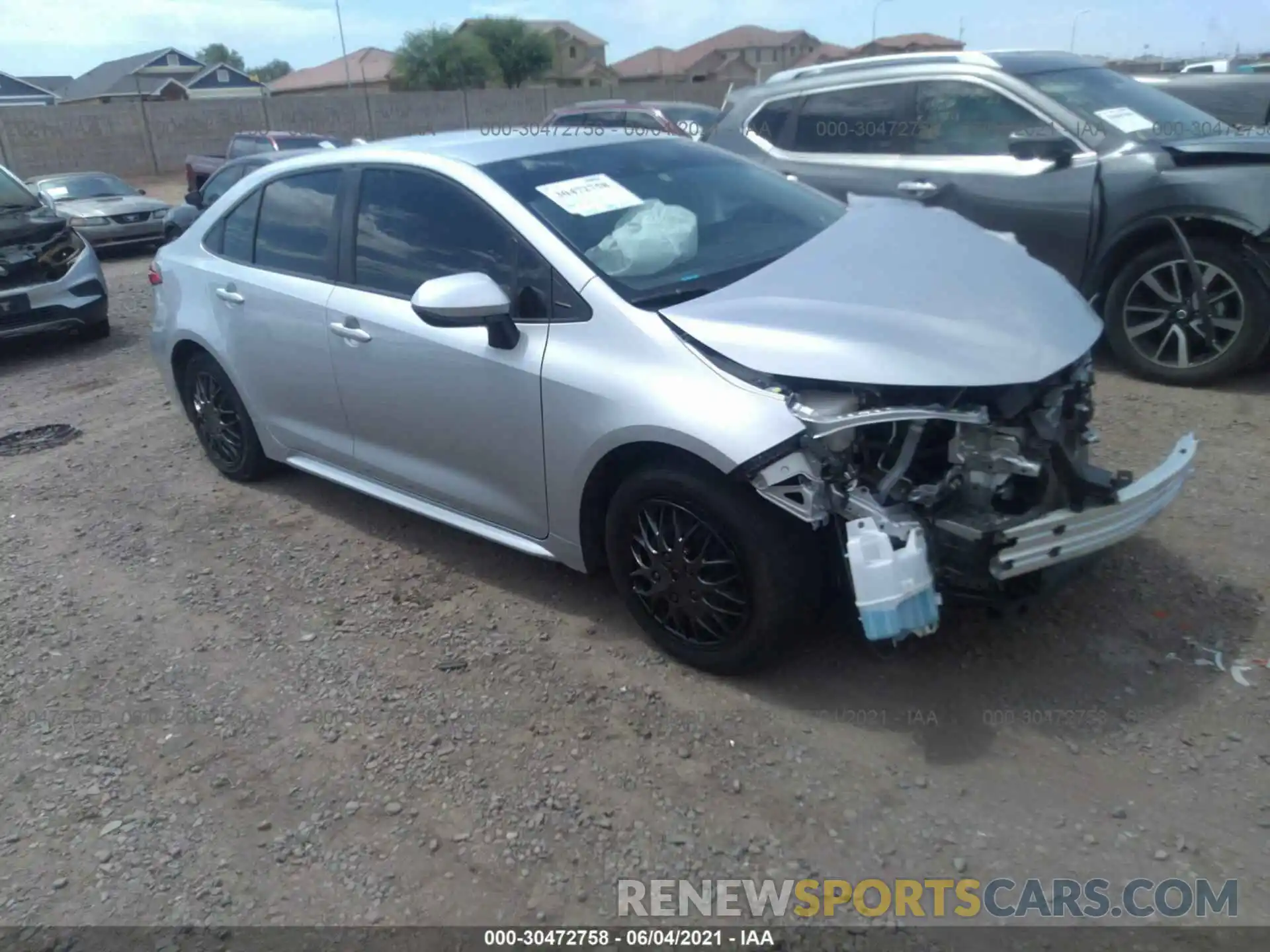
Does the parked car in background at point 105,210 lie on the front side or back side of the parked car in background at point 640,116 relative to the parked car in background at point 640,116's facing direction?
on the back side

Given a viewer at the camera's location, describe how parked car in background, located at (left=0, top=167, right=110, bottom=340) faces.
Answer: facing the viewer and to the right of the viewer

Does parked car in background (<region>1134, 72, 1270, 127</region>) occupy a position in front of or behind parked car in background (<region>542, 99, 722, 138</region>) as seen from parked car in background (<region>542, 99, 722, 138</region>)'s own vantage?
in front

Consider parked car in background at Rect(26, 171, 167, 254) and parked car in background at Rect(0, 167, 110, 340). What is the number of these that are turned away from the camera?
0

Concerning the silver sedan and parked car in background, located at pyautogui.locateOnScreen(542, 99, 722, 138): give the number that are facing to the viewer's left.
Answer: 0

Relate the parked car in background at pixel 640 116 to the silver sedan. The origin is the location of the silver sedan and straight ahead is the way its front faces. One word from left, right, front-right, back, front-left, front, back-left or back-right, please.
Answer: back-left

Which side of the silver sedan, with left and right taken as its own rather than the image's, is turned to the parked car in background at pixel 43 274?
back

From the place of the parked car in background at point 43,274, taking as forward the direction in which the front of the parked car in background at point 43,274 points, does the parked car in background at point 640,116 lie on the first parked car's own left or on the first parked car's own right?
on the first parked car's own left

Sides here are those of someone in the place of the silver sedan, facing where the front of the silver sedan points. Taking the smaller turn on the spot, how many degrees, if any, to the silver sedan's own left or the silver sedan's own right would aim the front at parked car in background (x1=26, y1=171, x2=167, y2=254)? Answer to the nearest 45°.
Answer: approximately 180°
